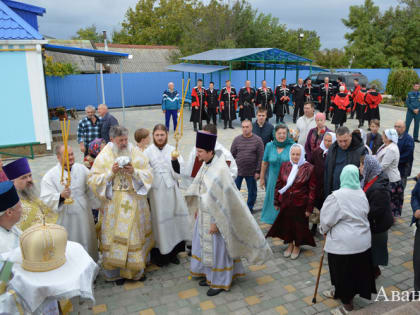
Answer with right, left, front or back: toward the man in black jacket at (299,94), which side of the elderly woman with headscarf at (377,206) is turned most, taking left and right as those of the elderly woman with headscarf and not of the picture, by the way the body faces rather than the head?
right

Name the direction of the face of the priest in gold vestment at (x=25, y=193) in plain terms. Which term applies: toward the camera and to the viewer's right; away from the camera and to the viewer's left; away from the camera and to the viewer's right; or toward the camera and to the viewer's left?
toward the camera and to the viewer's right

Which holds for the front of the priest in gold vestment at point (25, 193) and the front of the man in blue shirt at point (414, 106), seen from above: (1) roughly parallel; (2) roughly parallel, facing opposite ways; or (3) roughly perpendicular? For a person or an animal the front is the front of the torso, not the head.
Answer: roughly perpendicular

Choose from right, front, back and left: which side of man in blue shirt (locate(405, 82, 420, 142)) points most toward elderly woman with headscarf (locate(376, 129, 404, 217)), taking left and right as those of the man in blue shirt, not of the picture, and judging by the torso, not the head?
front

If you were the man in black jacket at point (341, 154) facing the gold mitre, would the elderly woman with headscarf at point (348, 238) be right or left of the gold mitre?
left

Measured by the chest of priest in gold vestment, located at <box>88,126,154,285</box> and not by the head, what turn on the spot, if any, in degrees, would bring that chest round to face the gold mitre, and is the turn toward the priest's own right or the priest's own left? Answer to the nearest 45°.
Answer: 0° — they already face it

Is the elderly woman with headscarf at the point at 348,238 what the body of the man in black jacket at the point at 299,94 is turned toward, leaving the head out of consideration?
yes

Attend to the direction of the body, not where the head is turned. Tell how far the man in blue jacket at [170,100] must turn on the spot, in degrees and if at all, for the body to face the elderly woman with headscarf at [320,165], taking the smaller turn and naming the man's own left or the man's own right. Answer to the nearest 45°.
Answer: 0° — they already face them

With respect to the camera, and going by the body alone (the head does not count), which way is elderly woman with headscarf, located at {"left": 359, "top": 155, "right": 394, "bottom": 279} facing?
to the viewer's left

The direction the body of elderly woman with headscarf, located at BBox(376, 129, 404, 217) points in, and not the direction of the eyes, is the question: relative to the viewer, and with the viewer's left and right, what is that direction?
facing to the left of the viewer

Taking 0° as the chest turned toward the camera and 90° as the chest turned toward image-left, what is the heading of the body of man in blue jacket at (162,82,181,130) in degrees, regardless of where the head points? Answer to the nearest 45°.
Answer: approximately 0°

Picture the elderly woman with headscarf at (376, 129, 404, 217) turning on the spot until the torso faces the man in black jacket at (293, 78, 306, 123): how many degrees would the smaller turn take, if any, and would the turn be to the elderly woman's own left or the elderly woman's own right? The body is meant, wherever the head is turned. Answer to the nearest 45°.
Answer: approximately 90° to the elderly woman's own right

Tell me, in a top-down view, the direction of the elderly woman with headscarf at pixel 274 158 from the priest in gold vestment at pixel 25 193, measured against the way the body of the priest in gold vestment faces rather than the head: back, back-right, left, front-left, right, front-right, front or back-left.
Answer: front-left

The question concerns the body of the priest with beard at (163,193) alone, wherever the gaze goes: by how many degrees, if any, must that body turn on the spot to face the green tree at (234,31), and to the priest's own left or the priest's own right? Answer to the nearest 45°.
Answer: approximately 180°
